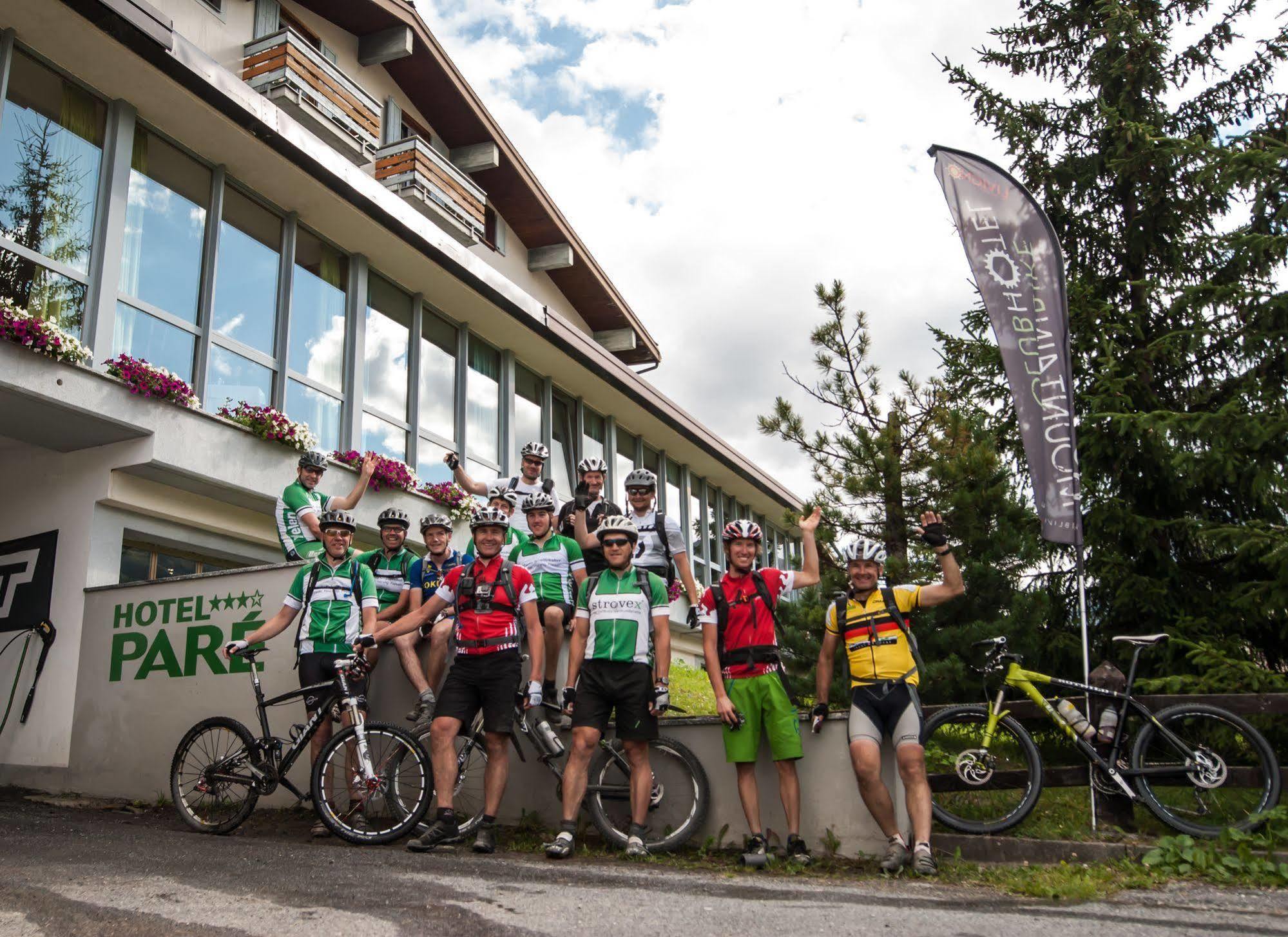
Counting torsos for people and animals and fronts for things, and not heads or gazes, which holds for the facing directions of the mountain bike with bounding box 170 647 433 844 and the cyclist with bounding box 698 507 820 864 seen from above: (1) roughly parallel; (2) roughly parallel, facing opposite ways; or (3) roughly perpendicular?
roughly perpendicular

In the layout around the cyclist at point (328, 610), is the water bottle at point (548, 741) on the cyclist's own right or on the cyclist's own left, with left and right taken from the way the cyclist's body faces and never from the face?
on the cyclist's own left

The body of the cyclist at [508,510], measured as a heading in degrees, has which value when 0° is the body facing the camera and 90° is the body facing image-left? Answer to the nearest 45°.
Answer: approximately 0°

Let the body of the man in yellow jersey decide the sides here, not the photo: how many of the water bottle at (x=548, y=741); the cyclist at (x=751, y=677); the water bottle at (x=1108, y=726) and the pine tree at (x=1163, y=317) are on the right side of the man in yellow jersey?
2

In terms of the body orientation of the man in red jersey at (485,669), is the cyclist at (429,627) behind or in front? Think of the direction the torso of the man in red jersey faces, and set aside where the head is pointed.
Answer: behind

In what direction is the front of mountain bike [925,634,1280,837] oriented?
to the viewer's left

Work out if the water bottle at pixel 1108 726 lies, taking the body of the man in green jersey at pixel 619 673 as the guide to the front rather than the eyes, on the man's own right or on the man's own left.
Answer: on the man's own left

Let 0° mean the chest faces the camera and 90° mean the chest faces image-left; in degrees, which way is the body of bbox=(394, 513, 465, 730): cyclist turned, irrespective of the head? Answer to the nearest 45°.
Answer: approximately 0°
